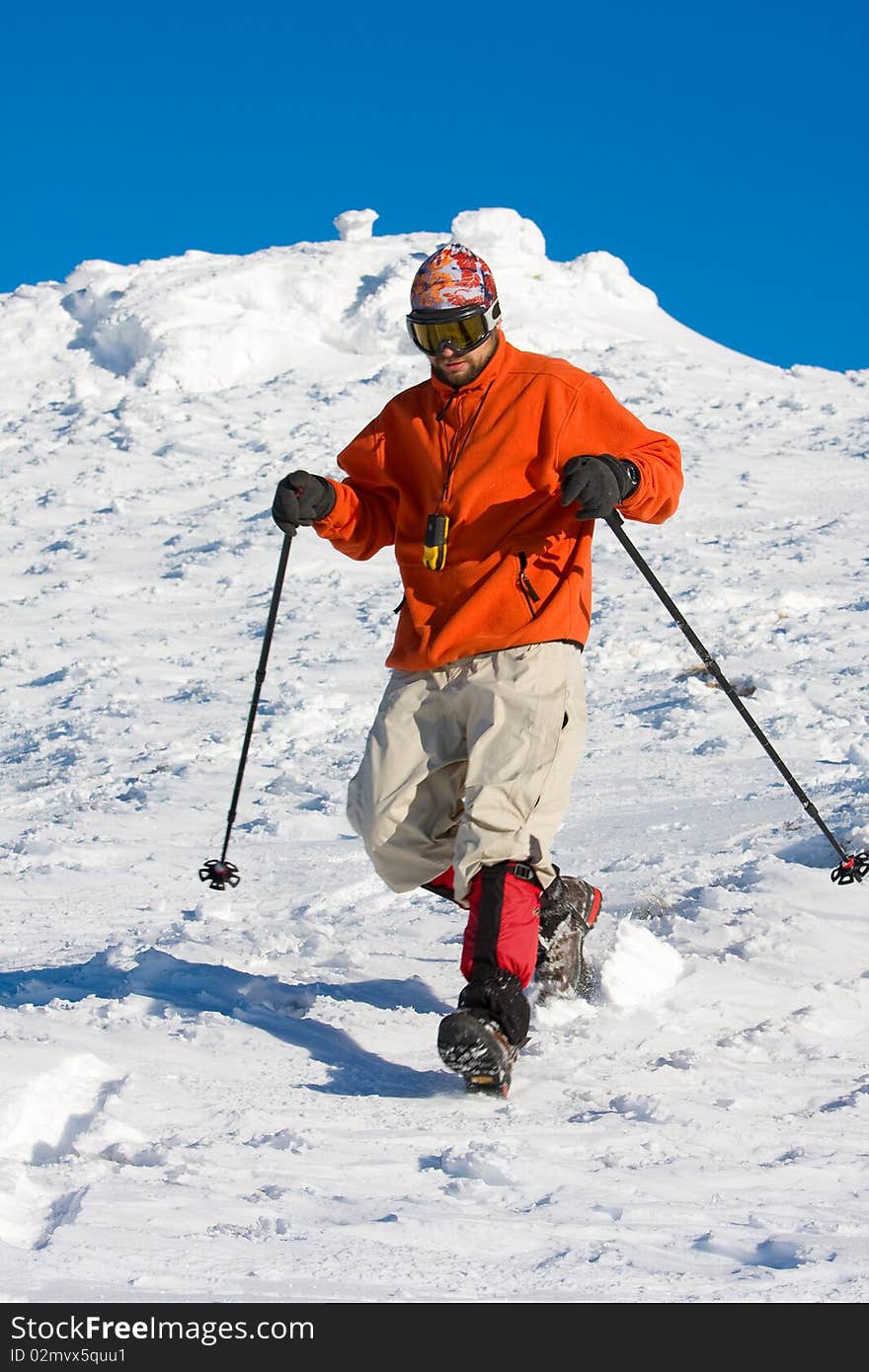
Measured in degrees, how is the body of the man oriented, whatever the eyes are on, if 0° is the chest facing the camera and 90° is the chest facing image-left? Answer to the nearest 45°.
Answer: approximately 45°

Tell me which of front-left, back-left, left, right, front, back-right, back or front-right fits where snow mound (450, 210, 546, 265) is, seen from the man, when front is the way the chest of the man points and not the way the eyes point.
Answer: back-right

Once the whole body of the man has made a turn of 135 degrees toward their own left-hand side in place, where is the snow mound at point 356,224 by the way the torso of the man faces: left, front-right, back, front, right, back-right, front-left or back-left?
left
